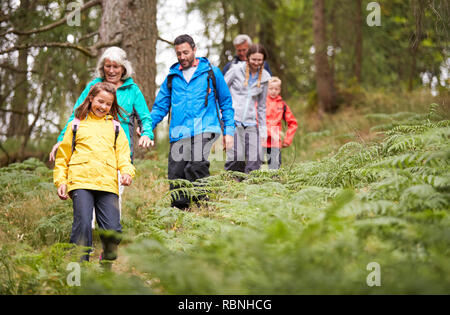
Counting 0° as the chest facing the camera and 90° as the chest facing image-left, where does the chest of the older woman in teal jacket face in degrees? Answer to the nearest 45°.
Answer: approximately 0°

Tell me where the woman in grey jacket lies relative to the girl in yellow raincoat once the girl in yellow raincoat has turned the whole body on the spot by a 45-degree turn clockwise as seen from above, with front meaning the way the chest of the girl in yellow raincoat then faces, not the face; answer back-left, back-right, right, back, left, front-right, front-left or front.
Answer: back

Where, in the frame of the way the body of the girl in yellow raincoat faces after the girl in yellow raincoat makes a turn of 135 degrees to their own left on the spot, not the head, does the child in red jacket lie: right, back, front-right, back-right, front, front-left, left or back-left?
front

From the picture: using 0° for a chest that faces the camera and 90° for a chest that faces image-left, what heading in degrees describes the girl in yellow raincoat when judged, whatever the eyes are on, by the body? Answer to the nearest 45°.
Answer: approximately 0°
